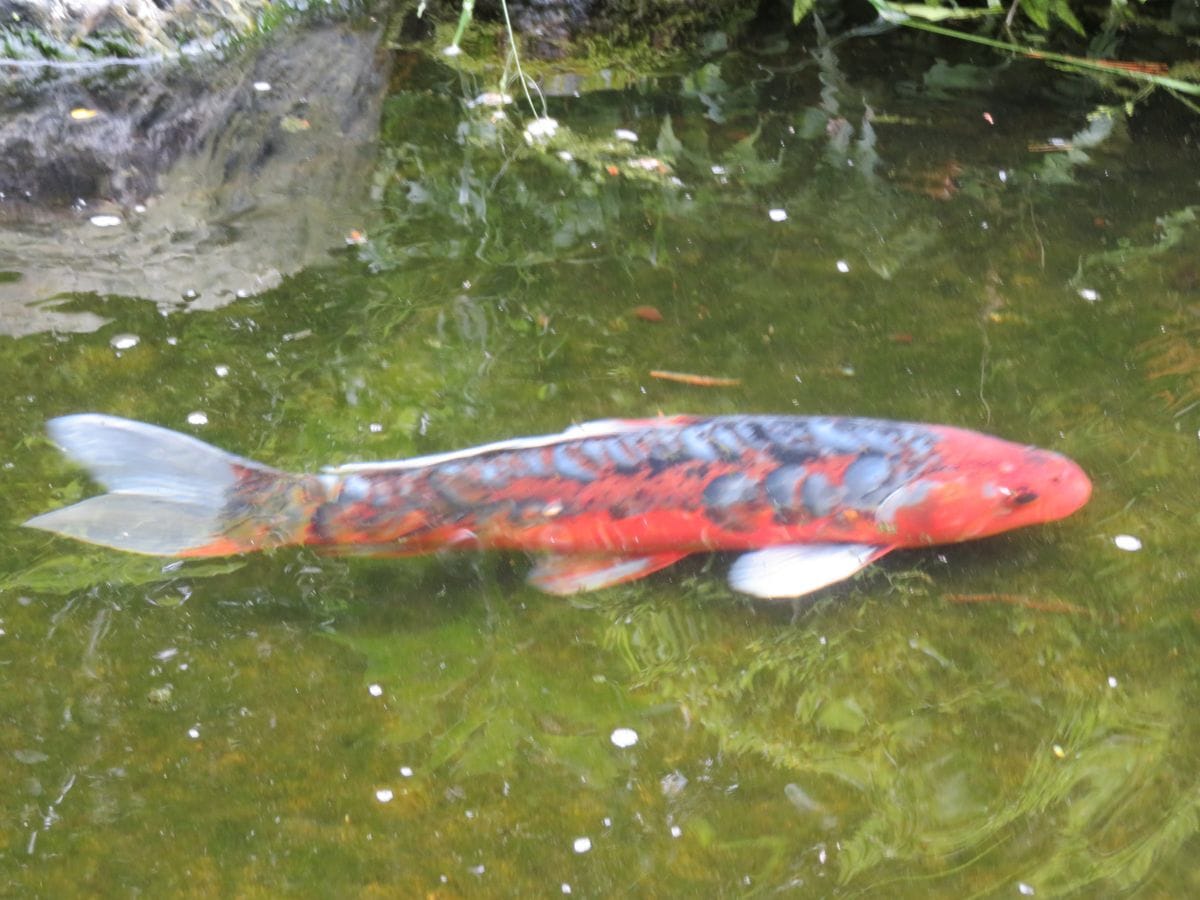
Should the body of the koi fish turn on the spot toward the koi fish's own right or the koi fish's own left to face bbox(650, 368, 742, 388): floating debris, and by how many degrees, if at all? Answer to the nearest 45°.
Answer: approximately 90° to the koi fish's own left

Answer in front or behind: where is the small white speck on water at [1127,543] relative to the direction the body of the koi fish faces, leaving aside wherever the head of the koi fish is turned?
in front

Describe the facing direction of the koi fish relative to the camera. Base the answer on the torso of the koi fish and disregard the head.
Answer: to the viewer's right

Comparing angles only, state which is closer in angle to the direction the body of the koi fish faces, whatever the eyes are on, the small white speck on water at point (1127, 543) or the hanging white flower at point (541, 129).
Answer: the small white speck on water

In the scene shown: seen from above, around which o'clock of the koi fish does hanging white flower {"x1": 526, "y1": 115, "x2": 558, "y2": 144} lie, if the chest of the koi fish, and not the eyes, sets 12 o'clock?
The hanging white flower is roughly at 9 o'clock from the koi fish.

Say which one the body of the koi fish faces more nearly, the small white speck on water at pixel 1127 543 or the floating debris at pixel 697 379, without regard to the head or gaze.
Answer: the small white speck on water
